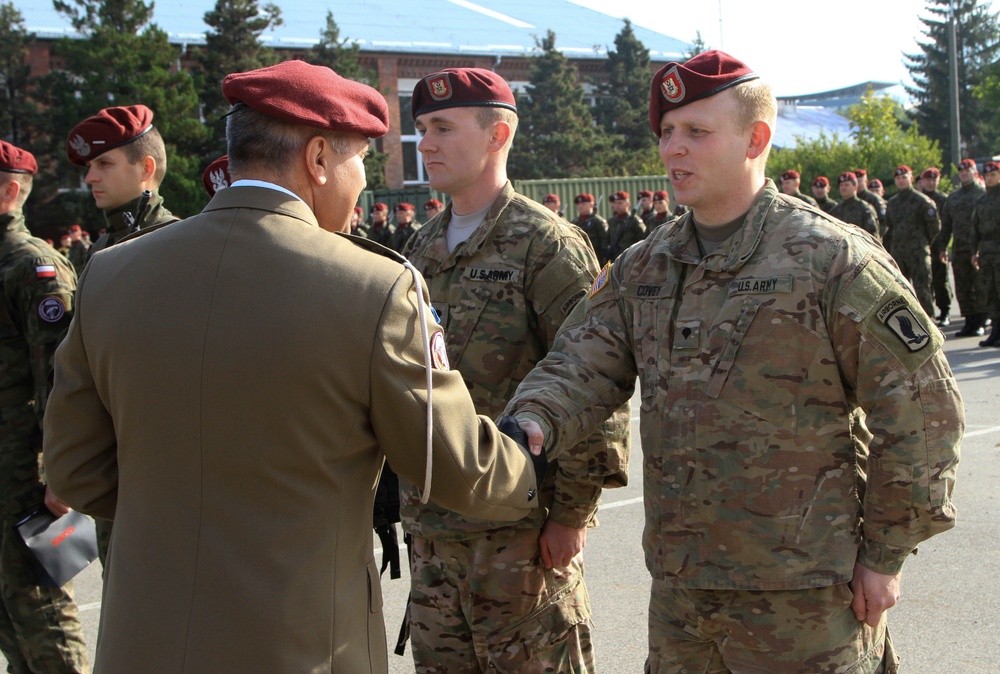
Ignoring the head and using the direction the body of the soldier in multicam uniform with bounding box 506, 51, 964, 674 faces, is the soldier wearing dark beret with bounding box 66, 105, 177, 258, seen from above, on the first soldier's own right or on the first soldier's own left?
on the first soldier's own right

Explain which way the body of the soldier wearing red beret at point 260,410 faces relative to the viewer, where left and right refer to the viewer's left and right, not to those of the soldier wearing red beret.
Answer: facing away from the viewer and to the right of the viewer

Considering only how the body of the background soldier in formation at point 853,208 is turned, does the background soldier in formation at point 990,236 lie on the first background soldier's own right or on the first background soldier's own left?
on the first background soldier's own left

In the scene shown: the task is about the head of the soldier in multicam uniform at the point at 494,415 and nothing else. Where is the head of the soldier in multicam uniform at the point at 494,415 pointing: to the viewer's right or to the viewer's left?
to the viewer's left

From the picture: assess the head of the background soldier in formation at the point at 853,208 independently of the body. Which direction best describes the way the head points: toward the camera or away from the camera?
toward the camera

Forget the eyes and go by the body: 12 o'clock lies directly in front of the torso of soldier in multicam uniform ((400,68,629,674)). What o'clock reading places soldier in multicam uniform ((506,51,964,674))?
soldier in multicam uniform ((506,51,964,674)) is roughly at 9 o'clock from soldier in multicam uniform ((400,68,629,674)).

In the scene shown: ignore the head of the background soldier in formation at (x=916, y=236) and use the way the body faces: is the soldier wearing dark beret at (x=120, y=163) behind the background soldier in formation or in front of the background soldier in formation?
in front

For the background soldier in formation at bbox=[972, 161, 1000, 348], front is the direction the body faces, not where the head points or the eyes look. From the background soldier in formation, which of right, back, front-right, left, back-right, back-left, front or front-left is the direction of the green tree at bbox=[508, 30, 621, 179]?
right

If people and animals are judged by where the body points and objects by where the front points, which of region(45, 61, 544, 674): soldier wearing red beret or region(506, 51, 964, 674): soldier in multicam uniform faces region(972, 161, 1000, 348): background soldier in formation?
the soldier wearing red beret

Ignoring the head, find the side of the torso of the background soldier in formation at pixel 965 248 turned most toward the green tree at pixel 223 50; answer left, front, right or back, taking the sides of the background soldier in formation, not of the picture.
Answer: right

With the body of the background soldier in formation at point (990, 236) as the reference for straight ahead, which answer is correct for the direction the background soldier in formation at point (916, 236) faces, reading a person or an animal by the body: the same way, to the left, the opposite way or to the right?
the same way

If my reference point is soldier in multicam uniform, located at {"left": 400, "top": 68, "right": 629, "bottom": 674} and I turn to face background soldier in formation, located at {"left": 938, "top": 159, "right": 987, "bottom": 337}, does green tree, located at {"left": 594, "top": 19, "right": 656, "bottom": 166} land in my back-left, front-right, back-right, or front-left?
front-left

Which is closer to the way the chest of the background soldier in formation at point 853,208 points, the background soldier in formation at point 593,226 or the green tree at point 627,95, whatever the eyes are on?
the background soldier in formation

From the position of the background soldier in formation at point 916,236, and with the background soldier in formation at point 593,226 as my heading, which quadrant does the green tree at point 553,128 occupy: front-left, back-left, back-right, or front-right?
front-right

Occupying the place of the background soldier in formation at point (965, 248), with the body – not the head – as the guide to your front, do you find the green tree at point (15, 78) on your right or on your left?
on your right

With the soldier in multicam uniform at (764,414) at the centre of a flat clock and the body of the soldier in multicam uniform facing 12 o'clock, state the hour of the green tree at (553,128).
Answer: The green tree is roughly at 4 o'clock from the soldier in multicam uniform.

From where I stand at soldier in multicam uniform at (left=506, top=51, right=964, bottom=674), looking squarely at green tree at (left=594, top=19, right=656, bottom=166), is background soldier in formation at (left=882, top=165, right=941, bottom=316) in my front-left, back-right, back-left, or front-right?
front-right
